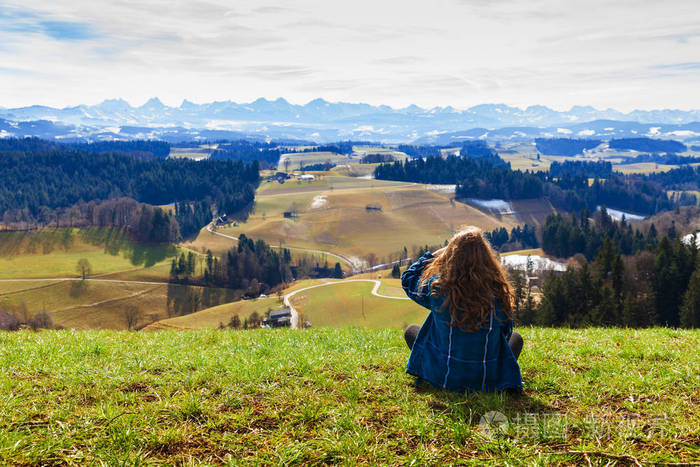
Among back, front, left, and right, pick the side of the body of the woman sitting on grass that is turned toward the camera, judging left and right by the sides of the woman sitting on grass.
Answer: back

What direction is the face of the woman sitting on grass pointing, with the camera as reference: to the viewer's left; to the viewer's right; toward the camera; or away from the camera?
away from the camera
